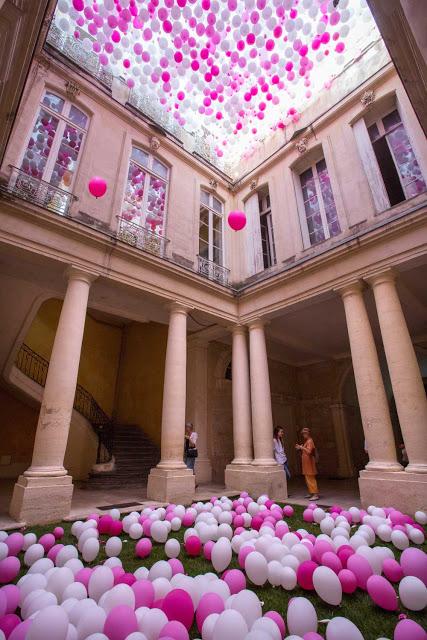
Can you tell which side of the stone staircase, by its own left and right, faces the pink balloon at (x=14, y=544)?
front

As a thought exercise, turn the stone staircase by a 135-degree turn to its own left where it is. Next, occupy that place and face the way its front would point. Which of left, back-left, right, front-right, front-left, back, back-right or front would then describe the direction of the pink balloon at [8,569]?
back-right

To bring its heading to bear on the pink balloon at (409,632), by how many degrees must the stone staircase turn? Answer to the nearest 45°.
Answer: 0° — it already faces it

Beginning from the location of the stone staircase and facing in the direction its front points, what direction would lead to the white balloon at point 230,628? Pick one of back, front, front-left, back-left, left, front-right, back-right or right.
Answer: front

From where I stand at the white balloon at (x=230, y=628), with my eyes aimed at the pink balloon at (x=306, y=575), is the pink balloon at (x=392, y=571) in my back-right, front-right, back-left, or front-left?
front-right

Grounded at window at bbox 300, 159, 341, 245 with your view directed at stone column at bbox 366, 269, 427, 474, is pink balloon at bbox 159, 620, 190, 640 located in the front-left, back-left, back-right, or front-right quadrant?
front-right

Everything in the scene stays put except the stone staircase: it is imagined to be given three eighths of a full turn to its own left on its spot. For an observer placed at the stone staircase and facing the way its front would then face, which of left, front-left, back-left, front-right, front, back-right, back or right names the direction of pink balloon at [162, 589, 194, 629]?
back-right

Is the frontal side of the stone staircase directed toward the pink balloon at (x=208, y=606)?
yes

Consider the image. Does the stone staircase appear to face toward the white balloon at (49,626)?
yes

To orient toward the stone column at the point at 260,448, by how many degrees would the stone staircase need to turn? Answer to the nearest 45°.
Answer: approximately 45° to its left

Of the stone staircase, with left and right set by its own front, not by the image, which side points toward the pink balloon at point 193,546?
front

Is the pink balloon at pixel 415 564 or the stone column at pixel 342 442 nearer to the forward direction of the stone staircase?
the pink balloon

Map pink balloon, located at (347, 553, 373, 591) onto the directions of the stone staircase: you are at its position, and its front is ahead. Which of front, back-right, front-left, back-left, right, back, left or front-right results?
front

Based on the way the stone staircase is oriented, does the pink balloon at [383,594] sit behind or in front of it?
in front

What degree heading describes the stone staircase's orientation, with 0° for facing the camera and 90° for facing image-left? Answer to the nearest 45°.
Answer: approximately 0°

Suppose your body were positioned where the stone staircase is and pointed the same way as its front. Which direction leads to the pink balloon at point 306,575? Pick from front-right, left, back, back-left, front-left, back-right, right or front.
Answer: front

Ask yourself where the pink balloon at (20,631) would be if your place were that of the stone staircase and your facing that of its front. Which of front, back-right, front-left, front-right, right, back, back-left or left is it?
front

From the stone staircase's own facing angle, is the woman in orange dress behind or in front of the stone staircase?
in front

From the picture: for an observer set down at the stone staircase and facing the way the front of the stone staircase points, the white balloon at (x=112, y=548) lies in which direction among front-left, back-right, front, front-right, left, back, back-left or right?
front

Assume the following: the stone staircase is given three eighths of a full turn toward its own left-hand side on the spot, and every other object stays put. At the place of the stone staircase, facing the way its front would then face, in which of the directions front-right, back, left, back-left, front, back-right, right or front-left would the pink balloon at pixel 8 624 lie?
back-right
